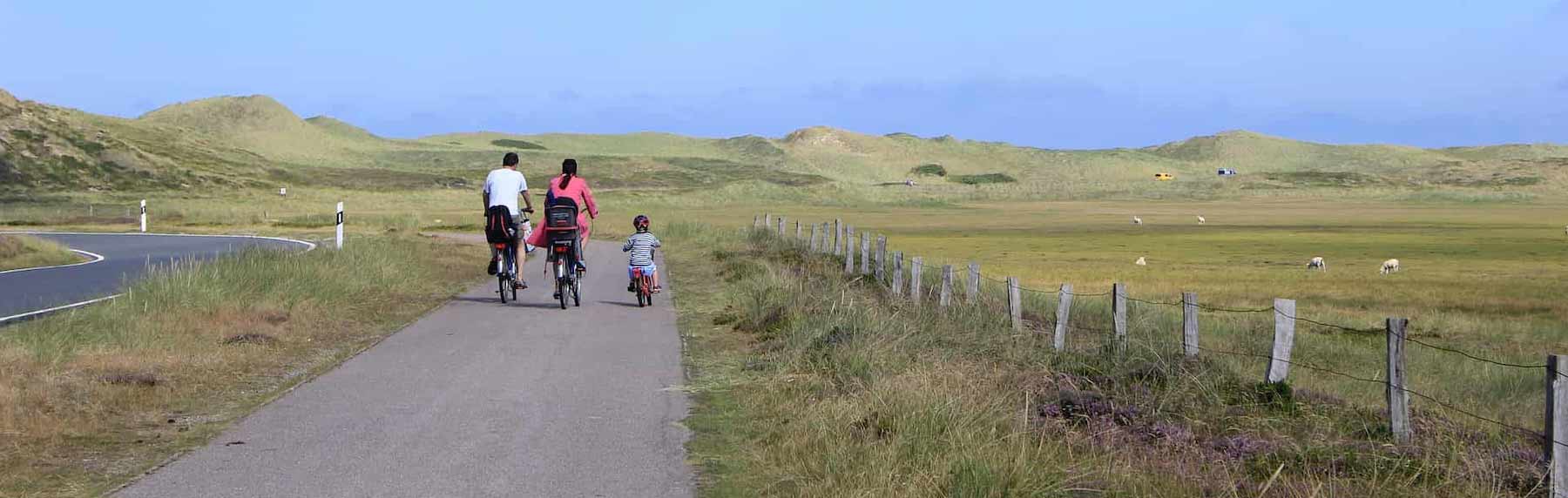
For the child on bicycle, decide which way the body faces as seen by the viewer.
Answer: away from the camera

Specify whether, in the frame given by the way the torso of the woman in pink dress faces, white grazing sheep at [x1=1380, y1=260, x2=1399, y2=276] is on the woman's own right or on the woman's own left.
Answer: on the woman's own right

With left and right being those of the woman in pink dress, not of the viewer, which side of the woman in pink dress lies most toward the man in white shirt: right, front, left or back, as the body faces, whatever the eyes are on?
left

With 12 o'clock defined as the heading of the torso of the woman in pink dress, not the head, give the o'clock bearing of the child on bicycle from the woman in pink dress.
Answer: The child on bicycle is roughly at 2 o'clock from the woman in pink dress.

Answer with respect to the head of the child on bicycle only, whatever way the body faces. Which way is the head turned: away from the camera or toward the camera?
away from the camera

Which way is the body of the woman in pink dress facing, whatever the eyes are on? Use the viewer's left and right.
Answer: facing away from the viewer

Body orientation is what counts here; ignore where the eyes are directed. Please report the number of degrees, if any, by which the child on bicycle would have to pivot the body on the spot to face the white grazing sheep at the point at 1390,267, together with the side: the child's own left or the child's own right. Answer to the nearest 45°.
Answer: approximately 45° to the child's own right

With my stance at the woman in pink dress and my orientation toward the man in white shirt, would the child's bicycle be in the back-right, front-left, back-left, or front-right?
back-right

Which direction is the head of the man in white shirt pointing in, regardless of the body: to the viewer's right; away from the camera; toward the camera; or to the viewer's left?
away from the camera

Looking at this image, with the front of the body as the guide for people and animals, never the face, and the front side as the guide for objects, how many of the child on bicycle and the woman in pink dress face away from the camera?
2
